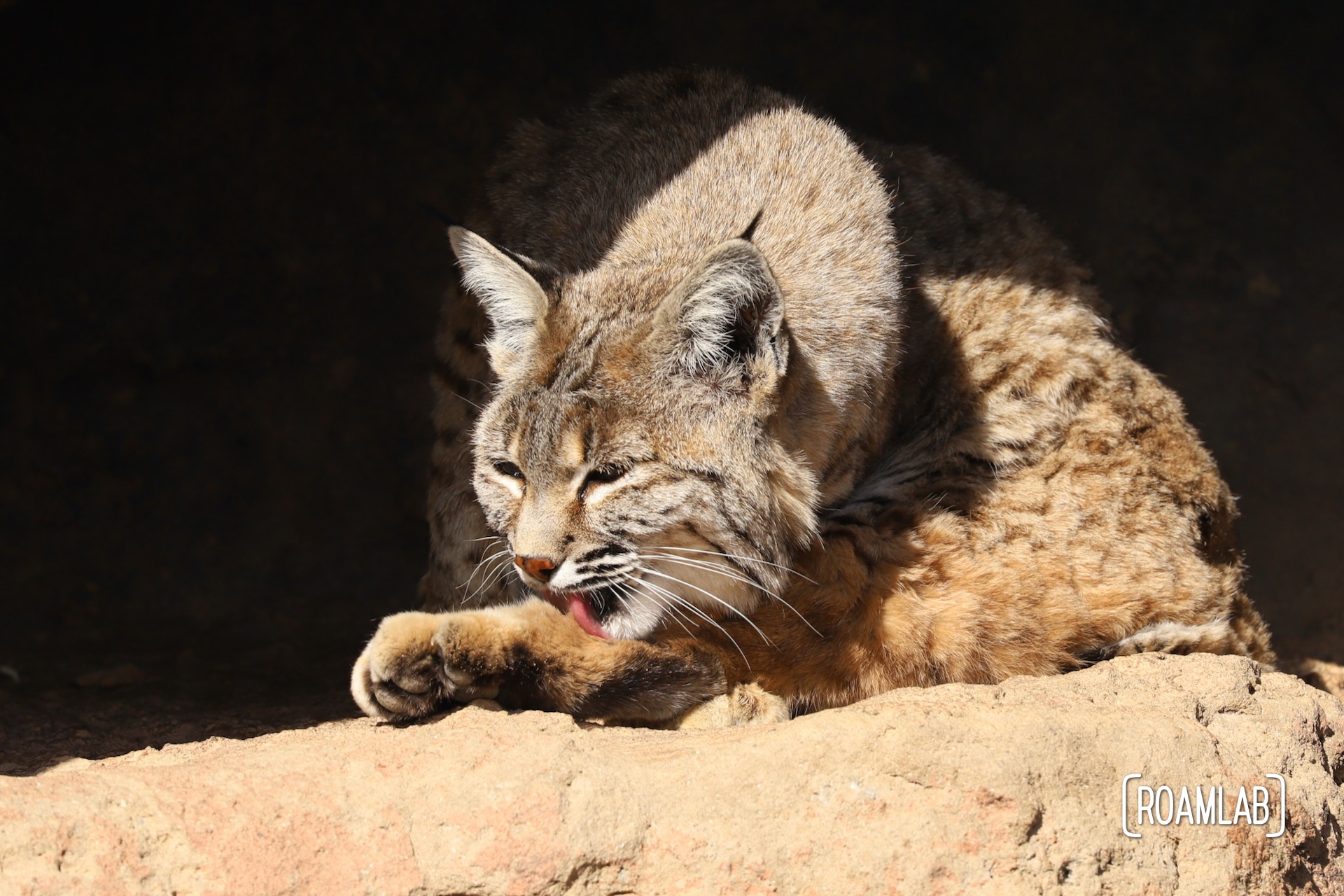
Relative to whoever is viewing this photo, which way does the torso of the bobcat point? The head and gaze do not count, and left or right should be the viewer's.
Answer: facing the viewer and to the left of the viewer
